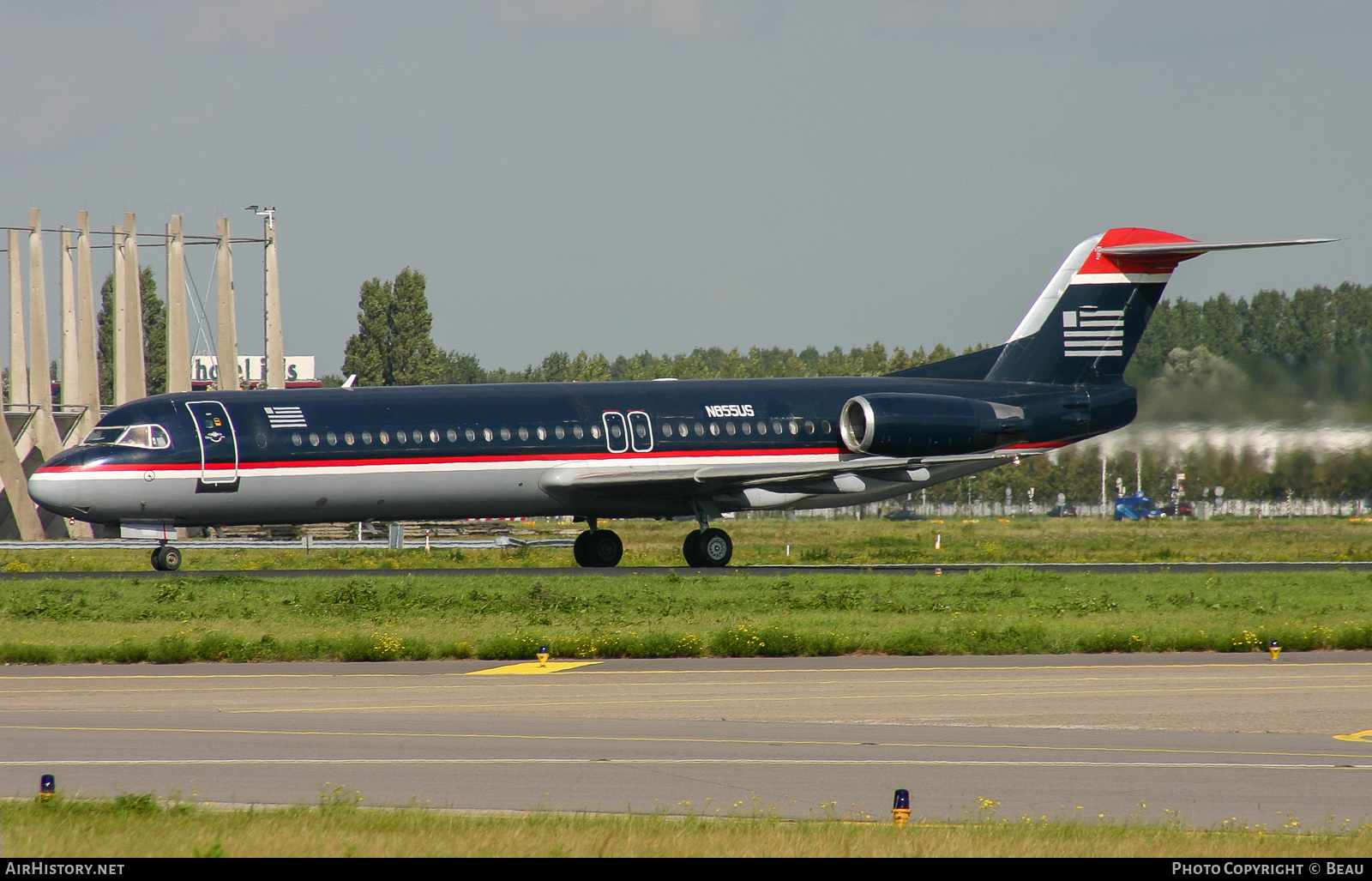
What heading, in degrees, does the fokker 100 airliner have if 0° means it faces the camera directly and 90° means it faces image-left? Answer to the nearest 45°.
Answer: approximately 45°
